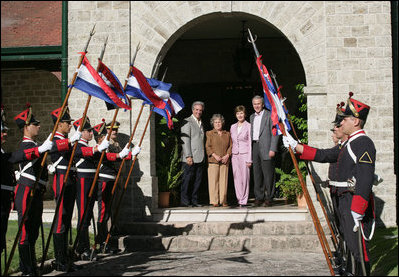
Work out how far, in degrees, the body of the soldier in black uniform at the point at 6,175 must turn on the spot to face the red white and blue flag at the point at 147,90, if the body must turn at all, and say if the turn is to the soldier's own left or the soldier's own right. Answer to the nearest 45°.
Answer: approximately 45° to the soldier's own left

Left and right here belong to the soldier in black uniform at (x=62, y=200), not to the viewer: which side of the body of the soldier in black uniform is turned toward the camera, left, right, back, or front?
right

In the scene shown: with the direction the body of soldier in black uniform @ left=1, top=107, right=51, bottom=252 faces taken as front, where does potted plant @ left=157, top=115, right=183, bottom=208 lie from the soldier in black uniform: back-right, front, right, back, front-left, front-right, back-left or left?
front-left

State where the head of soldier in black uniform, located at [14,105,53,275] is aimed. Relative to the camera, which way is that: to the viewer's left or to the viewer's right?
to the viewer's right

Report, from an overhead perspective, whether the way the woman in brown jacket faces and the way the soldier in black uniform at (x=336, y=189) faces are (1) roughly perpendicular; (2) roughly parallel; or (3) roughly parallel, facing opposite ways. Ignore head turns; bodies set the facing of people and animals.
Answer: roughly perpendicular

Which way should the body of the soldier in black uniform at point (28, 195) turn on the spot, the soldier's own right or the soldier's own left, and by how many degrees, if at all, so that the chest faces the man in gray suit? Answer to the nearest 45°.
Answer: approximately 45° to the soldier's own left

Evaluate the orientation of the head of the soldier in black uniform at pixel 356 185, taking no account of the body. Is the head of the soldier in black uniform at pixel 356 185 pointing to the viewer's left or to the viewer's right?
to the viewer's left

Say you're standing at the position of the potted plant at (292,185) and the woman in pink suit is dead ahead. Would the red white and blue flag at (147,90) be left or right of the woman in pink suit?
left

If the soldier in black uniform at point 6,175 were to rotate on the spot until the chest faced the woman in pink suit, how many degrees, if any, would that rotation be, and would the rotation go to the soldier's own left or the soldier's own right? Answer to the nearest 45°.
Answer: approximately 45° to the soldier's own left

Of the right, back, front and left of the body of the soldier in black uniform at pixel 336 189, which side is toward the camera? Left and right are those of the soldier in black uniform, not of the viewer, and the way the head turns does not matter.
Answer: left

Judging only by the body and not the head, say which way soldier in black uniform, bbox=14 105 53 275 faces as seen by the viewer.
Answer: to the viewer's right

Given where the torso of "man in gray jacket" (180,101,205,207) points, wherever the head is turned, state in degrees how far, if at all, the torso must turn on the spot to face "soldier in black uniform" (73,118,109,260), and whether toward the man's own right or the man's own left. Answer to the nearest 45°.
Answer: approximately 90° to the man's own right

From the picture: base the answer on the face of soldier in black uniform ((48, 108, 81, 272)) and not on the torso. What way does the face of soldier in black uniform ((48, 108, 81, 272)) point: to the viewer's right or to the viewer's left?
to the viewer's right

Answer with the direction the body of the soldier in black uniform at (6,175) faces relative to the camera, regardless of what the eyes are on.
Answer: to the viewer's right
